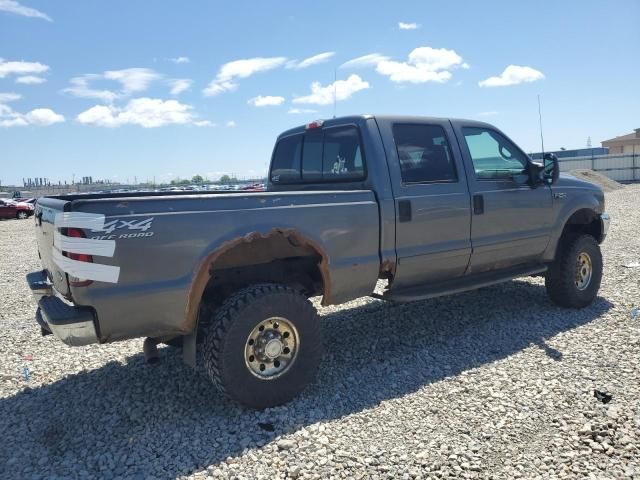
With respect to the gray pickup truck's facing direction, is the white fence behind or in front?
in front

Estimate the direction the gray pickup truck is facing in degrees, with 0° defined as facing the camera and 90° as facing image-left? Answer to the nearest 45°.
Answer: approximately 225°

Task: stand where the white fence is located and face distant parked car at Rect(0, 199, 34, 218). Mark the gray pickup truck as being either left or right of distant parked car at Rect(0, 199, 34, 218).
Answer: left

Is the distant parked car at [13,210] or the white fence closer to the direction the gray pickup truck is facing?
the white fence

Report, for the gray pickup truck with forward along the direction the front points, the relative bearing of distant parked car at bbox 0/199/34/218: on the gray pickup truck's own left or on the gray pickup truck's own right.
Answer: on the gray pickup truck's own left
